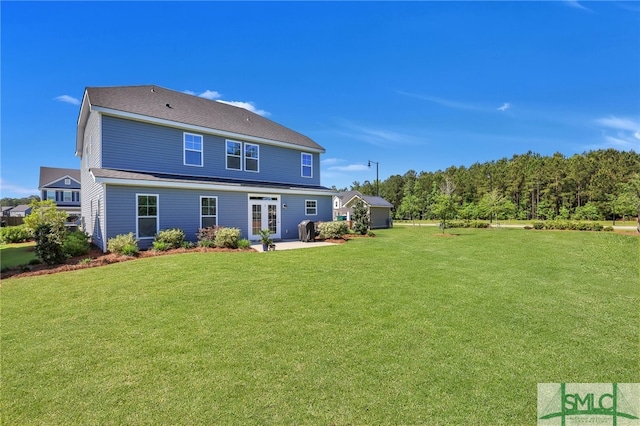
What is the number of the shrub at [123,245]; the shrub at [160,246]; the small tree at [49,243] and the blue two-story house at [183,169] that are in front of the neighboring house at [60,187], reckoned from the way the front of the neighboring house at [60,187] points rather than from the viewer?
4

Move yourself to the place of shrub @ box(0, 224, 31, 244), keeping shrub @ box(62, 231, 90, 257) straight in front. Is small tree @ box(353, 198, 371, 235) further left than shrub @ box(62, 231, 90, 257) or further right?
left

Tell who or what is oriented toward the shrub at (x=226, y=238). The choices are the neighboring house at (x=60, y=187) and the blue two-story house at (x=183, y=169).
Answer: the neighboring house

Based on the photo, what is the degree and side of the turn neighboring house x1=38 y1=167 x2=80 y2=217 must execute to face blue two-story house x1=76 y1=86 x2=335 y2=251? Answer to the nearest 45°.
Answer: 0° — it already faces it

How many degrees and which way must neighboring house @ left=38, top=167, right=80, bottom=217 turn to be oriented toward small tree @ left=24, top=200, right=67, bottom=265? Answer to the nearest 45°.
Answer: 0° — it already faces it

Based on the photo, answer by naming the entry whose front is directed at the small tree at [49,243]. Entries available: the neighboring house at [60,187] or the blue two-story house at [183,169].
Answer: the neighboring house

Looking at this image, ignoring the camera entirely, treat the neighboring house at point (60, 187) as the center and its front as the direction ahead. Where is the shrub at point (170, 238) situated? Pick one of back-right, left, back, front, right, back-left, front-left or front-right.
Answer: front

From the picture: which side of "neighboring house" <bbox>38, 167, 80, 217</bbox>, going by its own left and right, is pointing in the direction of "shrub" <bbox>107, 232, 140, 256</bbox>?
front

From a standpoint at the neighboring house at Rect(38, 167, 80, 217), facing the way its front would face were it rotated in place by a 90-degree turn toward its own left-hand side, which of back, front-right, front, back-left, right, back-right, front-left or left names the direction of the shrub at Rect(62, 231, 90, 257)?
right

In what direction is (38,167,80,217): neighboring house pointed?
toward the camera

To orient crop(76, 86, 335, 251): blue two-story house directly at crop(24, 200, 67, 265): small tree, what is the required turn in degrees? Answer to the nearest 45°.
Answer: approximately 90° to its left

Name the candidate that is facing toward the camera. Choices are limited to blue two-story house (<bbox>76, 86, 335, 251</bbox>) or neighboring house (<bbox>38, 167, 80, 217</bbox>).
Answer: the neighboring house

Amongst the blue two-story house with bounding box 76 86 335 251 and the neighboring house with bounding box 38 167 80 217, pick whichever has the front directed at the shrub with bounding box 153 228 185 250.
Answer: the neighboring house

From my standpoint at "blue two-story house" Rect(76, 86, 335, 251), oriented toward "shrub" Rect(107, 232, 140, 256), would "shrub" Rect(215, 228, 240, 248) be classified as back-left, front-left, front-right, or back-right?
front-left

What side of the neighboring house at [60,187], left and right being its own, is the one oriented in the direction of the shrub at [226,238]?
front

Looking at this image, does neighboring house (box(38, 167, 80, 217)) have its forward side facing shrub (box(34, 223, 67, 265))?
yes

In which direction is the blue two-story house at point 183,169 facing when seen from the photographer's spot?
facing away from the viewer and to the left of the viewer

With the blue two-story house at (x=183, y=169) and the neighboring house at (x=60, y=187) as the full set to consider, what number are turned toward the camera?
1
